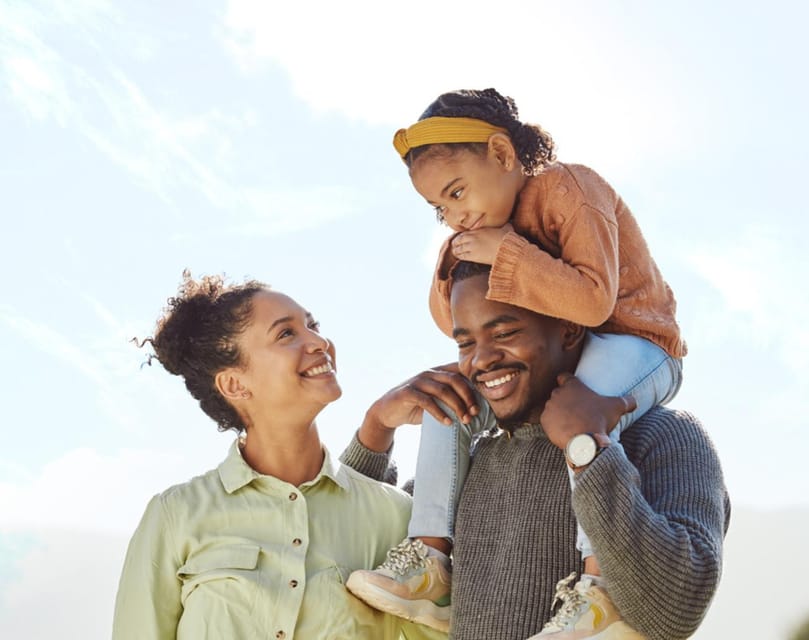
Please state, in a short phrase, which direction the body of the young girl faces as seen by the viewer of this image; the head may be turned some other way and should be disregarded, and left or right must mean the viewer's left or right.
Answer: facing the viewer and to the left of the viewer

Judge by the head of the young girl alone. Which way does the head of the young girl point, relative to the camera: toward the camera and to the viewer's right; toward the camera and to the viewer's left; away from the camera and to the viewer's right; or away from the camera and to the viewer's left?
toward the camera and to the viewer's left

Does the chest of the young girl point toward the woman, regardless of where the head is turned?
no

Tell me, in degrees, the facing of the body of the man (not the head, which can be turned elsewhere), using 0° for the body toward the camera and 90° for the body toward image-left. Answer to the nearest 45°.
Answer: approximately 45°

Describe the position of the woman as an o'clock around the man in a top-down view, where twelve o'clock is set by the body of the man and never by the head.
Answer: The woman is roughly at 2 o'clock from the man.

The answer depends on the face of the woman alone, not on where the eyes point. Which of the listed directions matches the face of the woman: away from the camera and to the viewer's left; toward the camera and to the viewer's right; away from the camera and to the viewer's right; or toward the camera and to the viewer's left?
toward the camera and to the viewer's right
